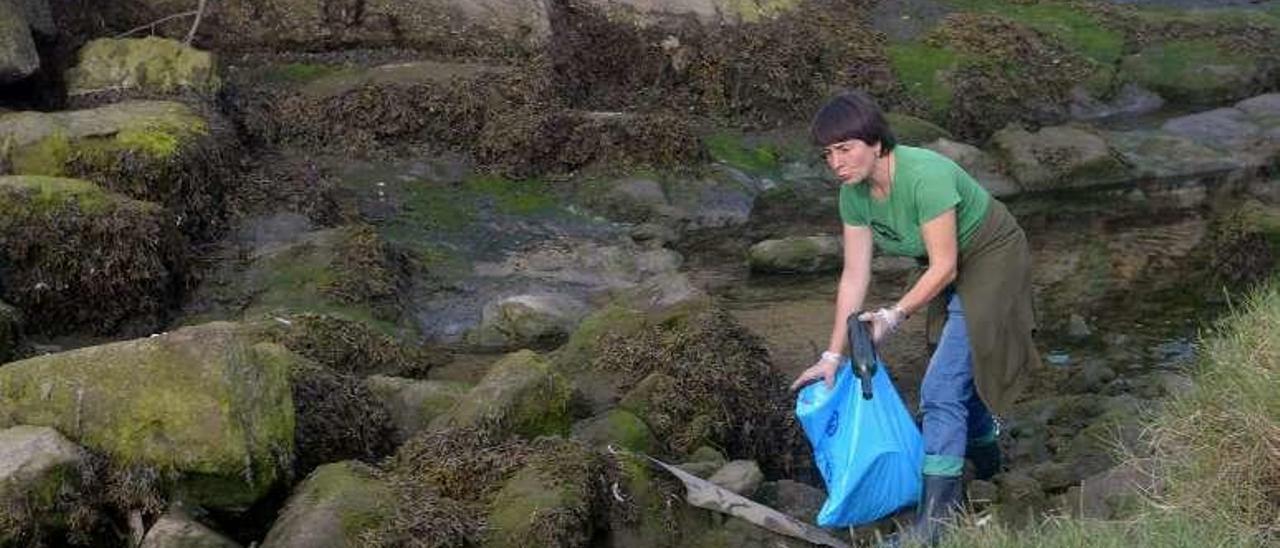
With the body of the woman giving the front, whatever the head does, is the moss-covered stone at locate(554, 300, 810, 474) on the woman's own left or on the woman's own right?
on the woman's own right

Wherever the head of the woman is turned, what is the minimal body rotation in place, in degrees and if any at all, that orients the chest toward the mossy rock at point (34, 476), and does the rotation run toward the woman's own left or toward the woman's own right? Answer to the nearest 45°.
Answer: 0° — they already face it

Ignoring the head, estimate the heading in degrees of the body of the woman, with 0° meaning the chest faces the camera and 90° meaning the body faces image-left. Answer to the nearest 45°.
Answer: approximately 45°

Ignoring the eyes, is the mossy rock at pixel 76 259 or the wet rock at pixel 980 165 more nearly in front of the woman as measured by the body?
the mossy rock

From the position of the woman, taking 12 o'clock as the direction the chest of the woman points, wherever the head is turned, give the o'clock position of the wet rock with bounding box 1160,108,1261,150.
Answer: The wet rock is roughly at 5 o'clock from the woman.

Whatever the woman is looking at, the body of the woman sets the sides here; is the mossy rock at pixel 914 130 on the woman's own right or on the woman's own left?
on the woman's own right

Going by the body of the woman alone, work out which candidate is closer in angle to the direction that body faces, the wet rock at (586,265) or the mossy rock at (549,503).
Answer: the mossy rock

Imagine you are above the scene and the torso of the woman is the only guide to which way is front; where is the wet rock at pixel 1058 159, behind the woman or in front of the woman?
behind

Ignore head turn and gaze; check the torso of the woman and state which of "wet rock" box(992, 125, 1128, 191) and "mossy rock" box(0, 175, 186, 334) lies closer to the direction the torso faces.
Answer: the mossy rock

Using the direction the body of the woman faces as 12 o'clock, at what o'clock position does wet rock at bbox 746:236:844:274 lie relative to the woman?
The wet rock is roughly at 4 o'clock from the woman.

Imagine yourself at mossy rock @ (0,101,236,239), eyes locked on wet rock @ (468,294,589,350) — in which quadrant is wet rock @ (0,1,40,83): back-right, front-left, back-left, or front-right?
back-left

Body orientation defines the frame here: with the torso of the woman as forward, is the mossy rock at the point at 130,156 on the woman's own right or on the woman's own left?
on the woman's own right

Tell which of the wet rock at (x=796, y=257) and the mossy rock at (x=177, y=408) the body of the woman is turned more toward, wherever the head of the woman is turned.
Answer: the mossy rock

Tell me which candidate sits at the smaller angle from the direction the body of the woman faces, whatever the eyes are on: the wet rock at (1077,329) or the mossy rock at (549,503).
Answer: the mossy rock
